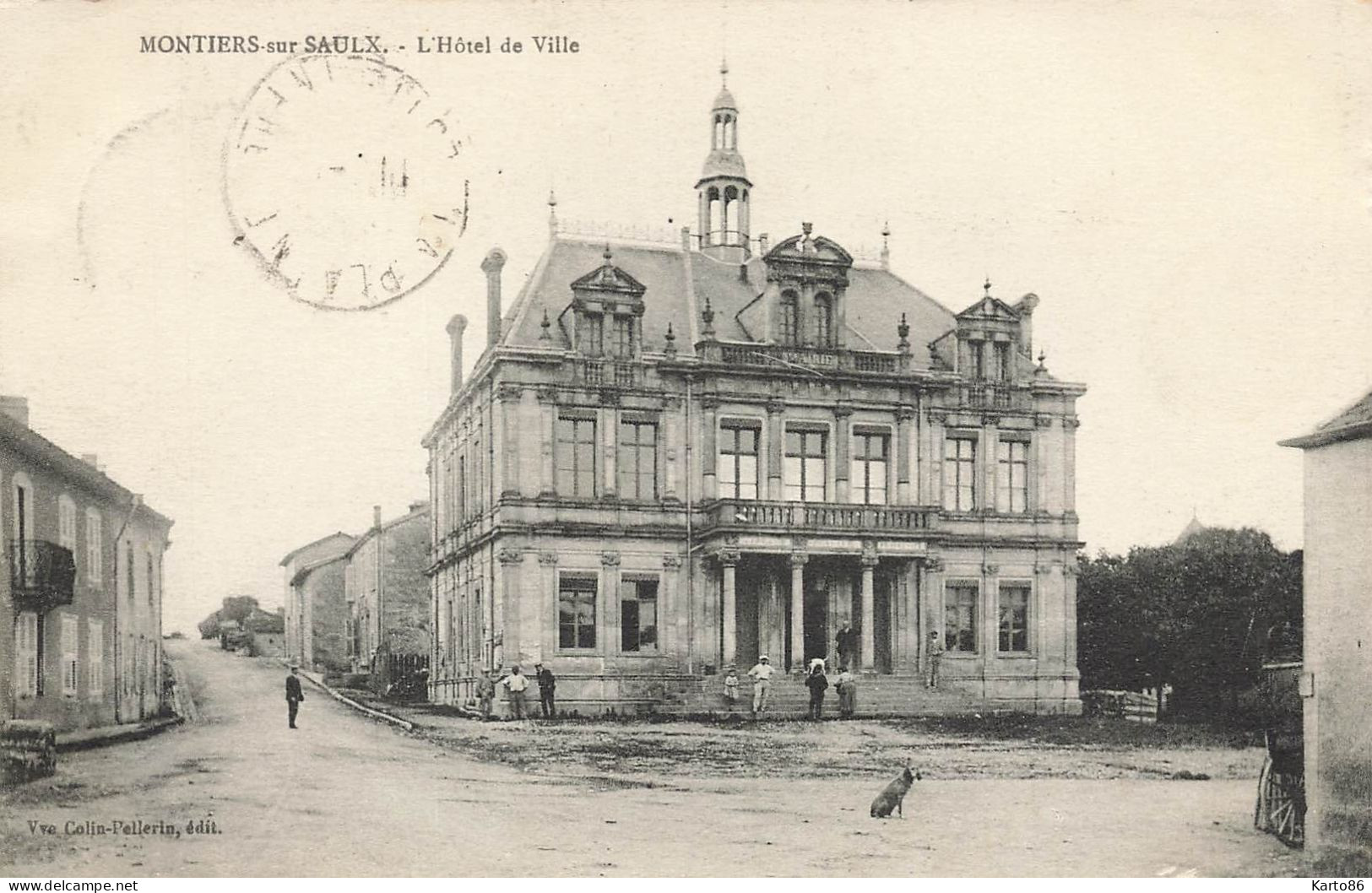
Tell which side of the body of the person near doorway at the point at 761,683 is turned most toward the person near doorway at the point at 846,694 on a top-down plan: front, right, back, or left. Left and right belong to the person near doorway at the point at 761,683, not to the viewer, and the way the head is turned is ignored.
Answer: left

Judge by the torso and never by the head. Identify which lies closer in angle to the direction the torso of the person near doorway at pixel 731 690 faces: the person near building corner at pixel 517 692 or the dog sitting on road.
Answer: the dog sitting on road

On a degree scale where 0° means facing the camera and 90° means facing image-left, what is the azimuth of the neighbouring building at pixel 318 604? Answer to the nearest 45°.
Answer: approximately 45°

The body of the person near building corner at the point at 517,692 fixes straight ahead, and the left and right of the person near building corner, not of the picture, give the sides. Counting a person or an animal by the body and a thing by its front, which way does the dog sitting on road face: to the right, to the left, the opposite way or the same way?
to the left

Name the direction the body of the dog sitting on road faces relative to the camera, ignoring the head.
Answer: to the viewer's right

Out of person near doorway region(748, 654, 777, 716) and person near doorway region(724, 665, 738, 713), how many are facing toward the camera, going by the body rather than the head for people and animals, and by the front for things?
2

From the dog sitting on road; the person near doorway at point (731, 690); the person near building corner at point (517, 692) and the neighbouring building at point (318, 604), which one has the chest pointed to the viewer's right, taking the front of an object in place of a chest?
the dog sitting on road

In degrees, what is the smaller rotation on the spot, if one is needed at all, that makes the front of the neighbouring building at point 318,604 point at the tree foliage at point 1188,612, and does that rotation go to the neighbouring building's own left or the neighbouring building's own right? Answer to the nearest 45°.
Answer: approximately 135° to the neighbouring building's own left
